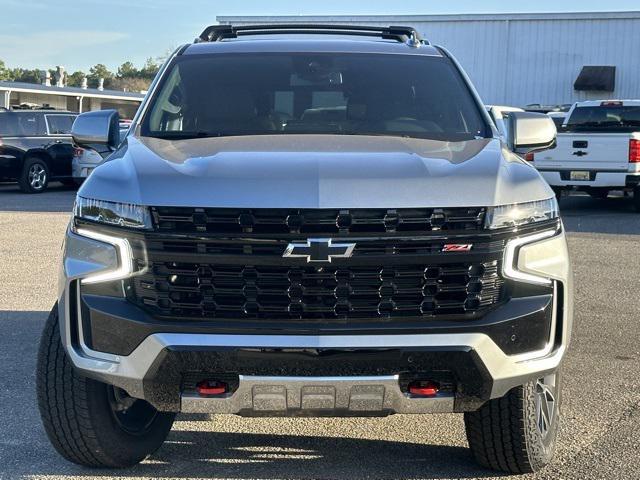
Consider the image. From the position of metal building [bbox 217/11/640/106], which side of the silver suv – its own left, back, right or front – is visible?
back

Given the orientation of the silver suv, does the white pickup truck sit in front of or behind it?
behind

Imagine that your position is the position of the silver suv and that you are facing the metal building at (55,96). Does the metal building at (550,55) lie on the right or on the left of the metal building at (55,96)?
right

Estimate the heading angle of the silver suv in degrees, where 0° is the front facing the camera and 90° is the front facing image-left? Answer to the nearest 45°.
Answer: approximately 0°

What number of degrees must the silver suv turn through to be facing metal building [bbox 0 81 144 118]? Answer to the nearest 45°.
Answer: approximately 180°

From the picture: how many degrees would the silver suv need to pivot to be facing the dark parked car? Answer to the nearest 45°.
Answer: approximately 180°
